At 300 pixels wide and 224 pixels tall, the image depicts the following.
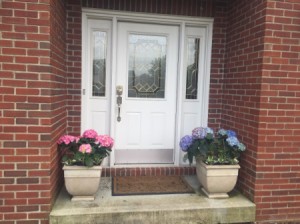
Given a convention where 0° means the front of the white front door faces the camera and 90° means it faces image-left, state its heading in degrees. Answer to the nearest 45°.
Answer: approximately 0°

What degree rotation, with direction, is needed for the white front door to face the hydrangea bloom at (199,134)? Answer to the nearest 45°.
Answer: approximately 45° to its left

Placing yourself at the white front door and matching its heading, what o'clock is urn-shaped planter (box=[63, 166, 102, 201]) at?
The urn-shaped planter is roughly at 1 o'clock from the white front door.

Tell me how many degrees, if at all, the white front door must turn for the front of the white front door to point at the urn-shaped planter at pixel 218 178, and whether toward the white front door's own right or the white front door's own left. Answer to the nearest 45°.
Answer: approximately 45° to the white front door's own left
